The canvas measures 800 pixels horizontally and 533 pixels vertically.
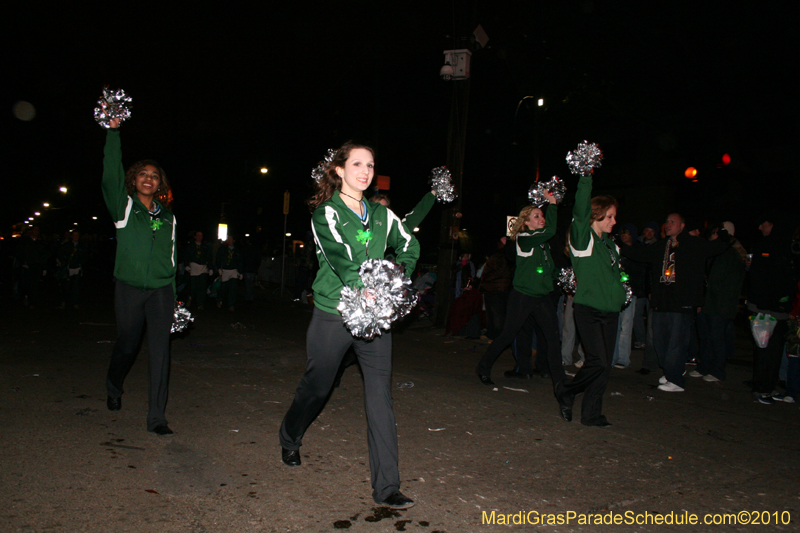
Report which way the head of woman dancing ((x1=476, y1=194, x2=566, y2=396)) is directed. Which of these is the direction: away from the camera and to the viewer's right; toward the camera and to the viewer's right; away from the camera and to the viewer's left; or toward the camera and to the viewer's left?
toward the camera and to the viewer's right

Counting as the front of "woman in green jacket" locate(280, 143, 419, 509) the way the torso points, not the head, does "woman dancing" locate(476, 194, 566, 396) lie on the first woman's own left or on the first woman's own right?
on the first woman's own left

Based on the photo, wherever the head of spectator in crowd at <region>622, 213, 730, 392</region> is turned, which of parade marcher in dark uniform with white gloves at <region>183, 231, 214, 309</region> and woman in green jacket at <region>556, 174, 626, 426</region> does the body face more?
the woman in green jacket

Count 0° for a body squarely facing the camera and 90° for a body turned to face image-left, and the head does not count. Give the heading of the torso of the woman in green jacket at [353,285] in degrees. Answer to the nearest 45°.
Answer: approximately 315°
